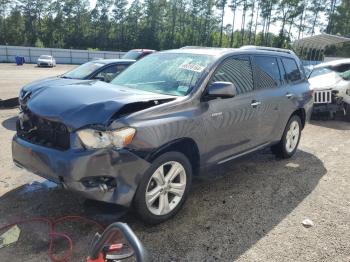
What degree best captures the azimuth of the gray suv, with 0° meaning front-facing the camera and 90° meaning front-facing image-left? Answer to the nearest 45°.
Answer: approximately 45°

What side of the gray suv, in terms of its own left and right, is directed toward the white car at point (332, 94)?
back

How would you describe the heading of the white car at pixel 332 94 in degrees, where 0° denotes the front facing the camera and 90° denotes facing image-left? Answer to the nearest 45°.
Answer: approximately 45°

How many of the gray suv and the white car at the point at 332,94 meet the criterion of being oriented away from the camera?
0

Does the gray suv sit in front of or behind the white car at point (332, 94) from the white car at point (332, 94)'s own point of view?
in front
